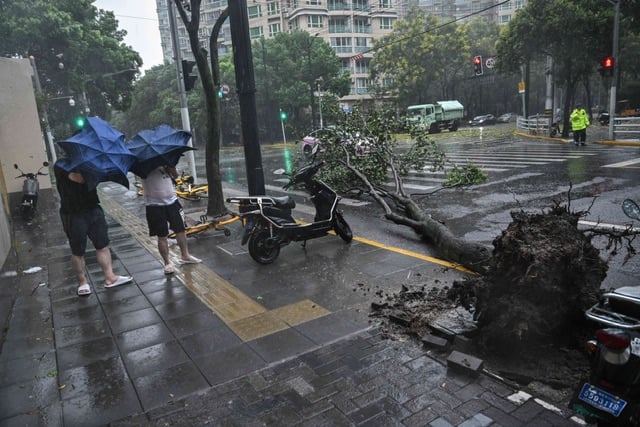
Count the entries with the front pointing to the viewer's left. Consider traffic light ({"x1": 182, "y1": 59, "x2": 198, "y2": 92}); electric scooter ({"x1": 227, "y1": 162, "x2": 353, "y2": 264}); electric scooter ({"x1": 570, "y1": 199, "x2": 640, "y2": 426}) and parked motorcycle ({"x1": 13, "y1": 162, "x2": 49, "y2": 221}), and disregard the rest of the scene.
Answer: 0

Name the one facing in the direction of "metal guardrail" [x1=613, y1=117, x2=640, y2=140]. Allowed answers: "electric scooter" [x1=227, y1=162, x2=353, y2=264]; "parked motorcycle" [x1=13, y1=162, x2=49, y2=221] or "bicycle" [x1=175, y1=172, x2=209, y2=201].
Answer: the electric scooter

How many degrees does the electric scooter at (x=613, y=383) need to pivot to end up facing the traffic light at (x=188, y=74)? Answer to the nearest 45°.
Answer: approximately 90° to its left

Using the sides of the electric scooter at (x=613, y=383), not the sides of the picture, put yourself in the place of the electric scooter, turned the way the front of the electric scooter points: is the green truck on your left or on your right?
on your left

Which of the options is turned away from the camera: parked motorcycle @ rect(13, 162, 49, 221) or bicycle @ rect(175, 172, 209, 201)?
the parked motorcycle

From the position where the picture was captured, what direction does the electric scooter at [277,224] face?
facing away from the viewer and to the right of the viewer

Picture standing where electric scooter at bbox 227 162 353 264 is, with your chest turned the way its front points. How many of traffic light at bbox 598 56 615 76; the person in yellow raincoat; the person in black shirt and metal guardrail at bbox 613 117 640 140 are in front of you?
3

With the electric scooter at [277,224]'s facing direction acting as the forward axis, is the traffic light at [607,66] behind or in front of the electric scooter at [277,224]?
in front
